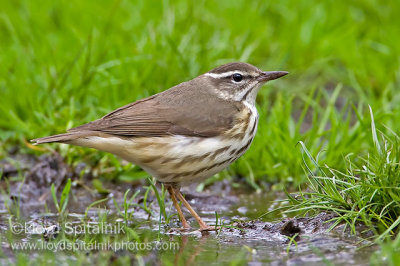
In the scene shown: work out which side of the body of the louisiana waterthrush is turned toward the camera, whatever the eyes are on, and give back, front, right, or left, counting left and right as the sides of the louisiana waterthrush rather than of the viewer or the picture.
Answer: right

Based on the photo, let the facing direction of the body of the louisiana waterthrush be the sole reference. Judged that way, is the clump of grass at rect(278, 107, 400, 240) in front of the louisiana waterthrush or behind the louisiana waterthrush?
in front
